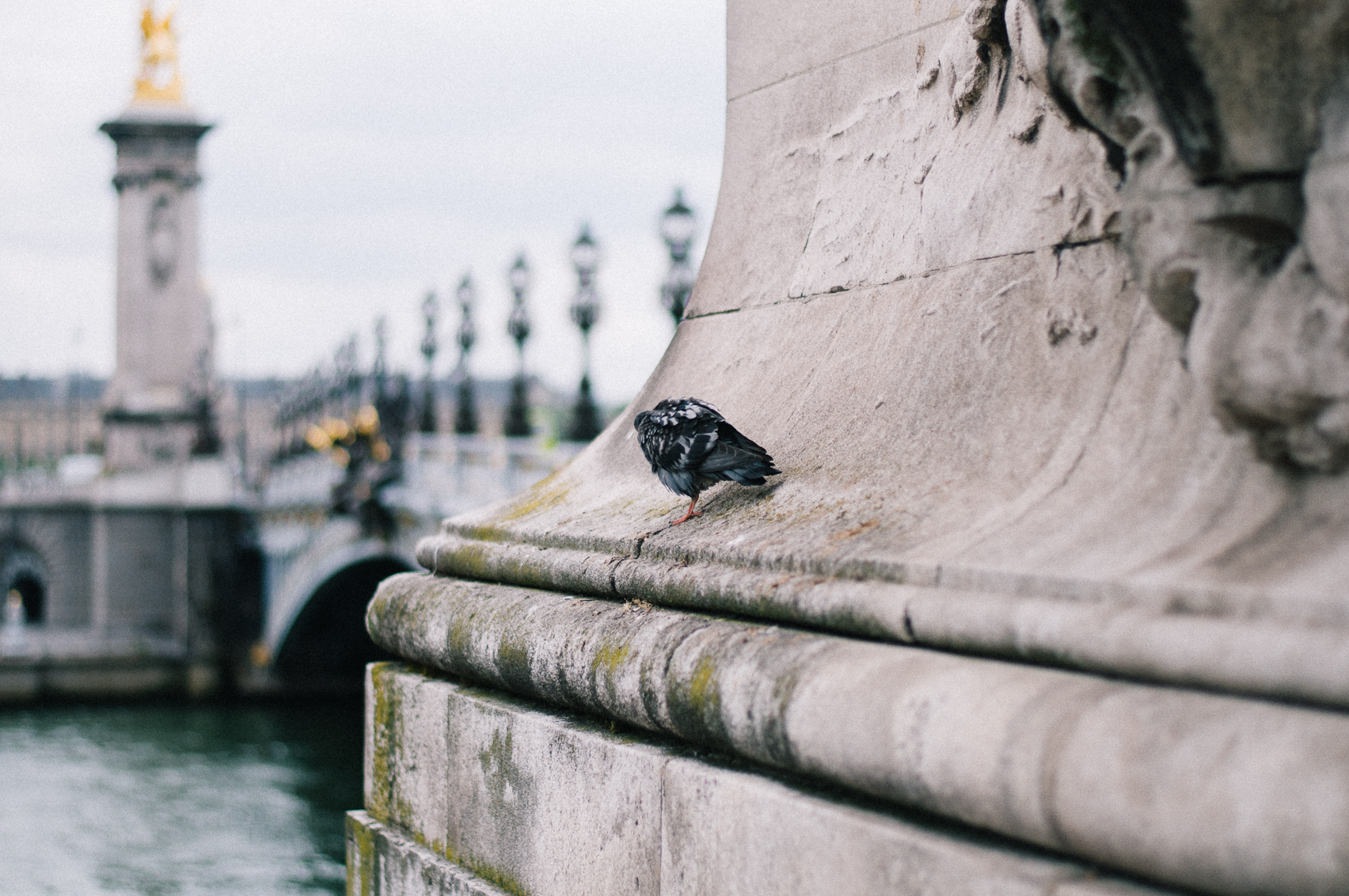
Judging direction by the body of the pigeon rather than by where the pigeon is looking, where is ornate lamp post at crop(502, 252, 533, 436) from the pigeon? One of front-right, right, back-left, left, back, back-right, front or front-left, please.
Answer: right

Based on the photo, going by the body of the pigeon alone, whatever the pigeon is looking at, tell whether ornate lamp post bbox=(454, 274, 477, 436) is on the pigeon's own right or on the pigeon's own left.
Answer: on the pigeon's own right

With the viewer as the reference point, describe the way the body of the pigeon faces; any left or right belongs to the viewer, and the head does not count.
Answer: facing to the left of the viewer

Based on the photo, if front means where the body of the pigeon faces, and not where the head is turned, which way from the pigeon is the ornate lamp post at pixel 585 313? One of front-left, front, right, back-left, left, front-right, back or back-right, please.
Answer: right

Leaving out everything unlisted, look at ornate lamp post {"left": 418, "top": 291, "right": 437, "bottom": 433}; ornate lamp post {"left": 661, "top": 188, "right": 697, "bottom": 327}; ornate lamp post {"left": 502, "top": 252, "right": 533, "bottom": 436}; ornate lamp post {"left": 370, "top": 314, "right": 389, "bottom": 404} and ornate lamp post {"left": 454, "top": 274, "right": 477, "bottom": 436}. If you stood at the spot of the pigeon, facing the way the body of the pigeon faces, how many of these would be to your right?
5

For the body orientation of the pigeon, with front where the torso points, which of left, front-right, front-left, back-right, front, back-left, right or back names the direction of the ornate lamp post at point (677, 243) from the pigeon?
right

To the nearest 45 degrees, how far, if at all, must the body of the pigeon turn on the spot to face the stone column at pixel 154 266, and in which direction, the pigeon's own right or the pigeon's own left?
approximately 90° to the pigeon's own right

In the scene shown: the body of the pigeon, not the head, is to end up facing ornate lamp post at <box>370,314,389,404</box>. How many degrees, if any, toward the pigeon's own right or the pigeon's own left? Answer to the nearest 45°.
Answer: approximately 90° to the pigeon's own right

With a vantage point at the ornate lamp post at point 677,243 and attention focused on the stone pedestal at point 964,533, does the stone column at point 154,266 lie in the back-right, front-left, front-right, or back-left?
back-right

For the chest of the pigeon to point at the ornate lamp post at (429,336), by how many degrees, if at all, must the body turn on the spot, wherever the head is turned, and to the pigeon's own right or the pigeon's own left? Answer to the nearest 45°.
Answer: approximately 90° to the pigeon's own right
